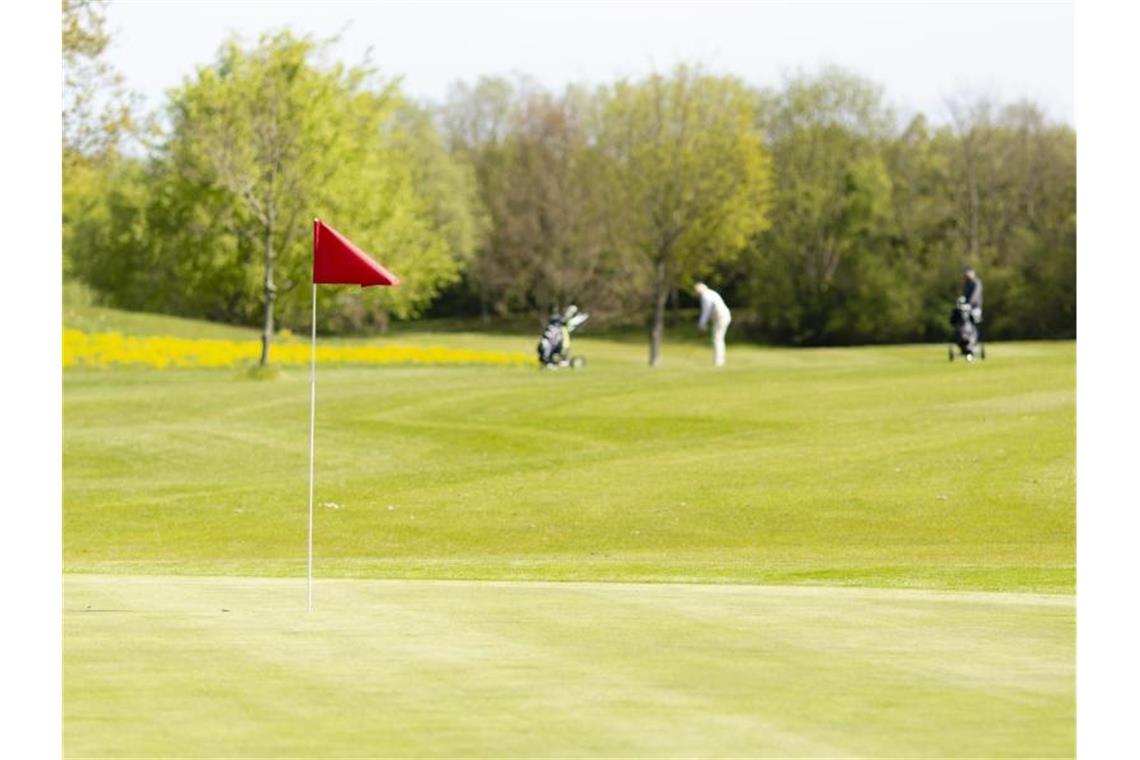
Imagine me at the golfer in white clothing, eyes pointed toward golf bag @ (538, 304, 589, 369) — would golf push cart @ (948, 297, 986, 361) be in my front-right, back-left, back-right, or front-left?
back-right

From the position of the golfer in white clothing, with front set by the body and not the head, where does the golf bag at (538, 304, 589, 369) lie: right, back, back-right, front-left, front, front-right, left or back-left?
front-right

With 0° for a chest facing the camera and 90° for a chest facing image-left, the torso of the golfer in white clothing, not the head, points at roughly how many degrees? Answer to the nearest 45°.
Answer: approximately 90°

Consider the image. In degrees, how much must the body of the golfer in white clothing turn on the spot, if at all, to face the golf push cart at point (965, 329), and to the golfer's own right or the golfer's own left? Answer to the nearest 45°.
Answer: approximately 180°

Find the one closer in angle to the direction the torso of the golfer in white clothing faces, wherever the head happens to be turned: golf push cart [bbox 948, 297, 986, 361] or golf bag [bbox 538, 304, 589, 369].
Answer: the golf bag
